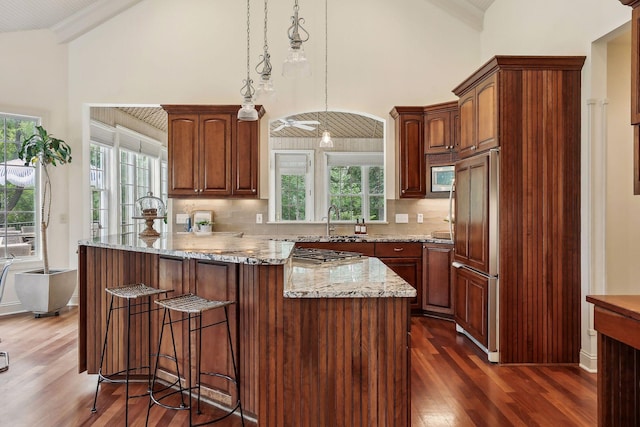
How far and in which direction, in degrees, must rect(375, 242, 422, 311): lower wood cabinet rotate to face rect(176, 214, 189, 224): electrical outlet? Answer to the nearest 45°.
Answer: approximately 90° to its right

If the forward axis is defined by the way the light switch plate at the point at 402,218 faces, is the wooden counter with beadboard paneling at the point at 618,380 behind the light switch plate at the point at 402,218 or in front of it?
in front

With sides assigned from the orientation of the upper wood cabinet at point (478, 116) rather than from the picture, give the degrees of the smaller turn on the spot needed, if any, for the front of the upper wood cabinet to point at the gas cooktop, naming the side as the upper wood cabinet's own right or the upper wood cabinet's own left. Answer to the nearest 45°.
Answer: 0° — it already faces it

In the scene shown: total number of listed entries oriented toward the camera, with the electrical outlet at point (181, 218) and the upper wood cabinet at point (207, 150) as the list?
2

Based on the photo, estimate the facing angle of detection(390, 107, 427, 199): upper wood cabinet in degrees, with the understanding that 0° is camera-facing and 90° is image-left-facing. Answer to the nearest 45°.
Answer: approximately 0°

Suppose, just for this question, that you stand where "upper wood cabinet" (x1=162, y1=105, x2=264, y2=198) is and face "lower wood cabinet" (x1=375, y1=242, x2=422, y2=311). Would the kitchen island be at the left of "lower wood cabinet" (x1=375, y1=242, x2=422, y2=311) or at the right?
right

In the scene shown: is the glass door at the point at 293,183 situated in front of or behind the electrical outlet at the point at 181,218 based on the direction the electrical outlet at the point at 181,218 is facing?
behind

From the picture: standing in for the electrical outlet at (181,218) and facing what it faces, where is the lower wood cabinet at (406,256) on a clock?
The lower wood cabinet is roughly at 10 o'clock from the electrical outlet.

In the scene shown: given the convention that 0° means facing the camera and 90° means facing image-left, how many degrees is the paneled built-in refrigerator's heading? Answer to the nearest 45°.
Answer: approximately 45°

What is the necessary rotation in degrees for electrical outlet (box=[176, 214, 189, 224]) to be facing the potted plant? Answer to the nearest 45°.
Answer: approximately 90° to its right

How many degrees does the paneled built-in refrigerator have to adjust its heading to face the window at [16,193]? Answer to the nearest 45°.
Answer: approximately 45° to its right

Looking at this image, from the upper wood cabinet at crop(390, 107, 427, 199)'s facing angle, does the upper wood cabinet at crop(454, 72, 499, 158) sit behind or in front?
in front
